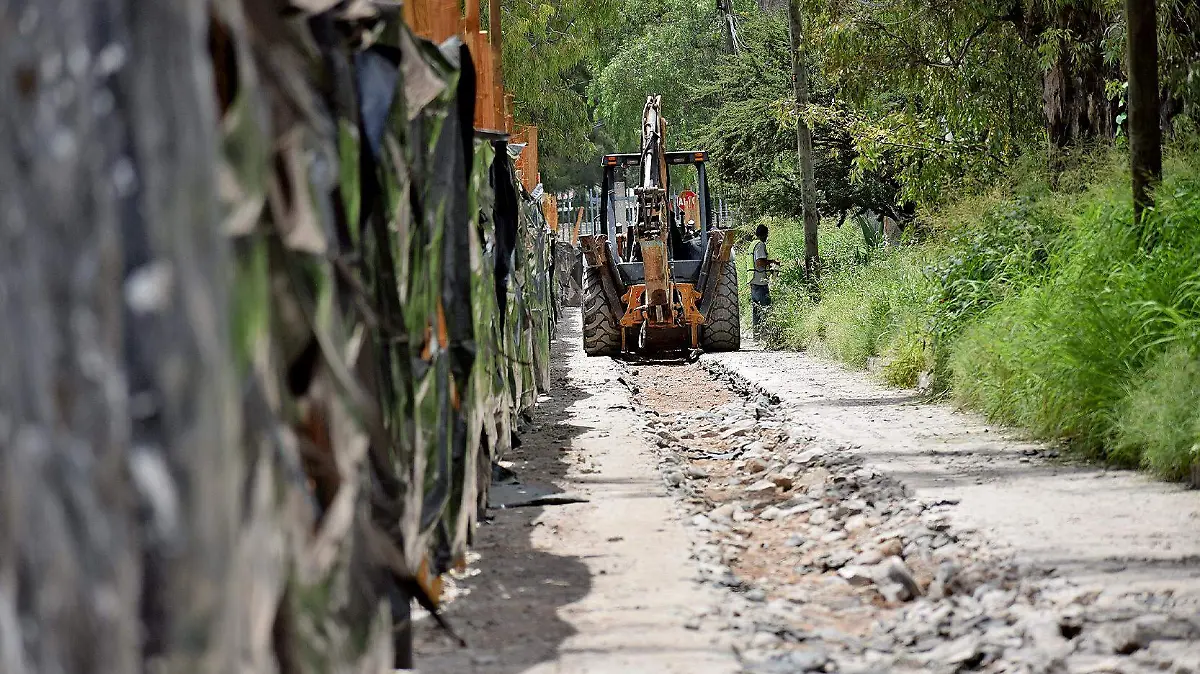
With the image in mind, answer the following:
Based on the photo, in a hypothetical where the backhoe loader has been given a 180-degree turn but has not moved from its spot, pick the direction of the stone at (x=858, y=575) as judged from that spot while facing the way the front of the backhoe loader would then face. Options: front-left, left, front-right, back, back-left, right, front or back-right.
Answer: front

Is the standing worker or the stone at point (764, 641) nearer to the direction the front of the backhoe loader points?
the standing worker

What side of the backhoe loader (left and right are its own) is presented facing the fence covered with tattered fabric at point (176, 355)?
back

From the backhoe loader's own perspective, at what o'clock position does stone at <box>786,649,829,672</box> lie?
The stone is roughly at 6 o'clock from the backhoe loader.

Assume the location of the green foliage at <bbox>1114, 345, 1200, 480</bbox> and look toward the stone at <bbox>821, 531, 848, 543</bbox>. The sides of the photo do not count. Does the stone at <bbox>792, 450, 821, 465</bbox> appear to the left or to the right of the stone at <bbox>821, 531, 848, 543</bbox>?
right

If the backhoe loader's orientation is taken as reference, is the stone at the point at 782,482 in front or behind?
behind

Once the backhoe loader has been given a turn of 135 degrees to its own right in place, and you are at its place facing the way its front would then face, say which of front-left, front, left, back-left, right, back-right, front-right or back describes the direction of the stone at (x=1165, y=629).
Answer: front-right

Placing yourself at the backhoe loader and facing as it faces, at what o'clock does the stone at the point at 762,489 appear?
The stone is roughly at 6 o'clock from the backhoe loader.

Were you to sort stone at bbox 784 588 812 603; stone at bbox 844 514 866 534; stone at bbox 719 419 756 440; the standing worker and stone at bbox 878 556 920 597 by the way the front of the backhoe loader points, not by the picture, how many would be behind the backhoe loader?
4

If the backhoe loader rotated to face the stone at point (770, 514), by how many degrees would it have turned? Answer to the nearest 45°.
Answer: approximately 180°

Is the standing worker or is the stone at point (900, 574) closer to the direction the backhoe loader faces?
the standing worker

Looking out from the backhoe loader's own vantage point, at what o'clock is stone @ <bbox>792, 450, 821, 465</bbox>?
The stone is roughly at 6 o'clock from the backhoe loader.

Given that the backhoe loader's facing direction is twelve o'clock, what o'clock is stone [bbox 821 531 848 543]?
The stone is roughly at 6 o'clock from the backhoe loader.

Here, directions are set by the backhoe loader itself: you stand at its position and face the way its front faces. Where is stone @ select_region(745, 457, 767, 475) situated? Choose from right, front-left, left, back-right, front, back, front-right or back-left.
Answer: back

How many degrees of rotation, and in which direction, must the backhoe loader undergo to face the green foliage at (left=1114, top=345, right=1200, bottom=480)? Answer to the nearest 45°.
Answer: approximately 180°

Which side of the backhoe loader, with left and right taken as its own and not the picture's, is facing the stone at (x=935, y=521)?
back

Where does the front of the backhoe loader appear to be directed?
away from the camera

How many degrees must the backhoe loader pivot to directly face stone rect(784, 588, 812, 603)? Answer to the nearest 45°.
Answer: approximately 180°
